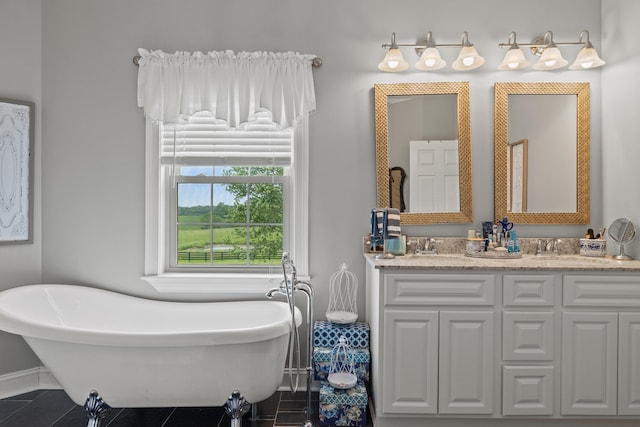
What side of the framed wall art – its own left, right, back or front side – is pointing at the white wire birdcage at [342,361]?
front

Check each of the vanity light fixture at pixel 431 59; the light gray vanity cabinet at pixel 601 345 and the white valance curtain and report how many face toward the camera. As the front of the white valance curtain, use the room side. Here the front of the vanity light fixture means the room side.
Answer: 3

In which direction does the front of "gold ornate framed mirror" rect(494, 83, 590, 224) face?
toward the camera

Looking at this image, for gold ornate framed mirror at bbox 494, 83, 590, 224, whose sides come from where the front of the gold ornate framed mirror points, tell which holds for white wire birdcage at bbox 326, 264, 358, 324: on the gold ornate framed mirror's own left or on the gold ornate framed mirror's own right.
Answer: on the gold ornate framed mirror's own right

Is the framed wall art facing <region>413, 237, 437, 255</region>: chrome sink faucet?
yes

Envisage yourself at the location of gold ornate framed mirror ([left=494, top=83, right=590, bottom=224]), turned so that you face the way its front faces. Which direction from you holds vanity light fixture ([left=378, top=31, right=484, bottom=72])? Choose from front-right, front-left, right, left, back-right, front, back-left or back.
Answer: front-right

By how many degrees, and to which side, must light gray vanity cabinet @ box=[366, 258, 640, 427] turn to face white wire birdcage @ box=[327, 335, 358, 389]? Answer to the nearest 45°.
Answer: approximately 90° to its right

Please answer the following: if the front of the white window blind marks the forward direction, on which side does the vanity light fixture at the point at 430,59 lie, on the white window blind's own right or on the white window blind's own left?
on the white window blind's own left

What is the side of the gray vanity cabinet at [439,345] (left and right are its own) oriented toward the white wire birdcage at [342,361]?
right

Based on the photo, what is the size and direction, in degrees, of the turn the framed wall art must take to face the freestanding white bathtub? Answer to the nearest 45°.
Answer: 0° — it already faces it

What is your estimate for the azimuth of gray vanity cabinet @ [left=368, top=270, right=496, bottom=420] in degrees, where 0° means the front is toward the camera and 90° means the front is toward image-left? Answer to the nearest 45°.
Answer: approximately 0°

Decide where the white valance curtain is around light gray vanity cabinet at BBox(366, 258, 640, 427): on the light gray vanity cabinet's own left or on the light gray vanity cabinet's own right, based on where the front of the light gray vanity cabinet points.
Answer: on the light gray vanity cabinet's own right

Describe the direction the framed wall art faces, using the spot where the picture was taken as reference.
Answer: facing the viewer and to the right of the viewer

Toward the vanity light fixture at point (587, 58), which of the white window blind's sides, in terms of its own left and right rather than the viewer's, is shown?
left

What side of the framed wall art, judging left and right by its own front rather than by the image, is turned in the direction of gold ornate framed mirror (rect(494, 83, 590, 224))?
front

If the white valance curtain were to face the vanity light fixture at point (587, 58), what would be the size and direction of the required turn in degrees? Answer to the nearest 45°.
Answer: approximately 90° to its left
